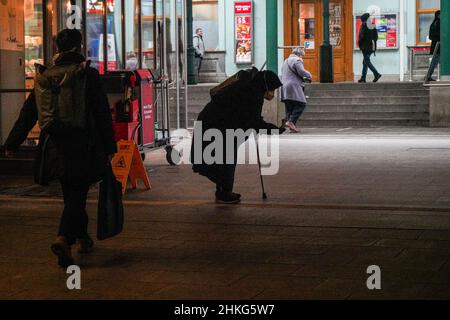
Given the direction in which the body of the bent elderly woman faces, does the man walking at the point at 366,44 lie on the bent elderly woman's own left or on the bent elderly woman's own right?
on the bent elderly woman's own left

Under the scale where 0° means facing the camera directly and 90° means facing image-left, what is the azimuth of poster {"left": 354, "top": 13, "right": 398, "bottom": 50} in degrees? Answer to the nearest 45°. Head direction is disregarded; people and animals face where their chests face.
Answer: approximately 0°

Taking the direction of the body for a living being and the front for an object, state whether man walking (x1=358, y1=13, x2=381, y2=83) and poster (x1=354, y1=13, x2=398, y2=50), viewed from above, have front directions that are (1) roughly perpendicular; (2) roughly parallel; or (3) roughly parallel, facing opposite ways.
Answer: roughly perpendicular

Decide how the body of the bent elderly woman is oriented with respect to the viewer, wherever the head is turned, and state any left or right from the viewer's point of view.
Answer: facing to the right of the viewer

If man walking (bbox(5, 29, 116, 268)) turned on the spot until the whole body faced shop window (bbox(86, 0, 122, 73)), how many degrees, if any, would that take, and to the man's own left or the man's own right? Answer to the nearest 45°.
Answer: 0° — they already face it

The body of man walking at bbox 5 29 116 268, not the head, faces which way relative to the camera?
away from the camera
